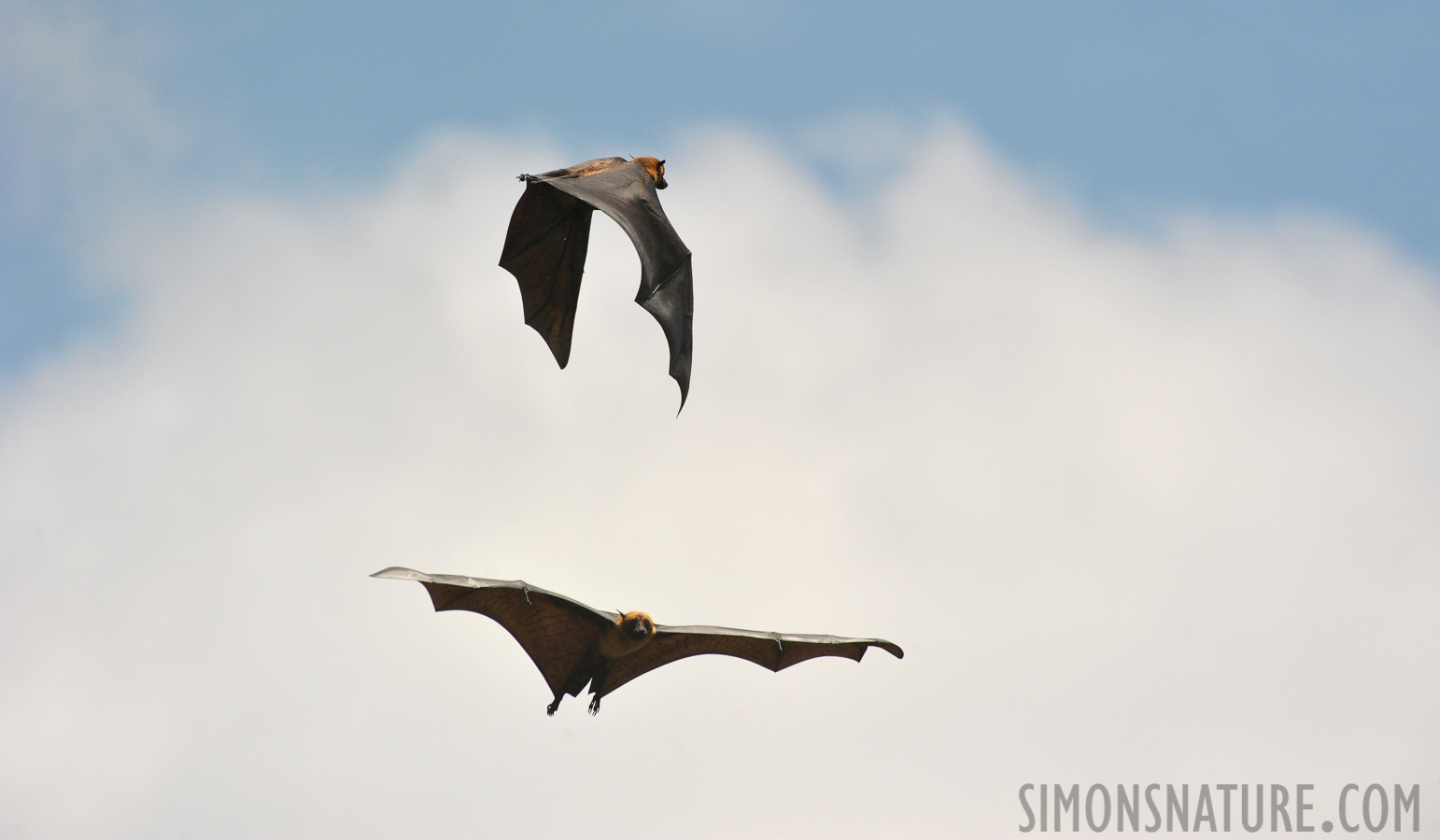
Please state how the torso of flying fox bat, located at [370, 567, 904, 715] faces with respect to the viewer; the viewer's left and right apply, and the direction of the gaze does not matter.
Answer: facing the viewer and to the right of the viewer
